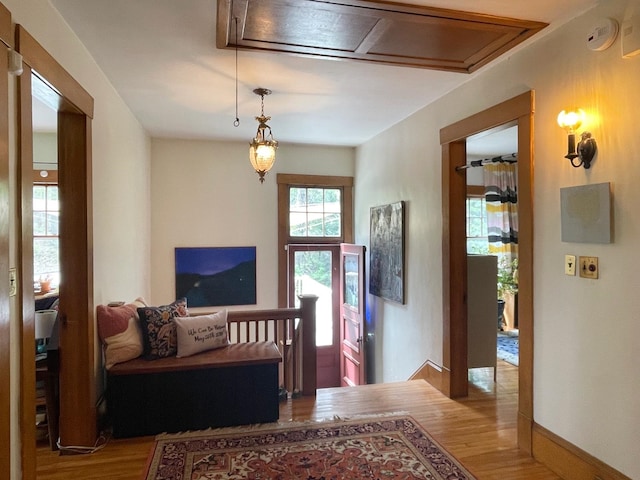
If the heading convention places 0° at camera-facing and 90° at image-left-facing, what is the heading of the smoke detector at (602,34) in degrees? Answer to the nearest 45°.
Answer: approximately 45°

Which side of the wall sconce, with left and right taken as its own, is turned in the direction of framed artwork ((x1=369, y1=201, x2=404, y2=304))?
right

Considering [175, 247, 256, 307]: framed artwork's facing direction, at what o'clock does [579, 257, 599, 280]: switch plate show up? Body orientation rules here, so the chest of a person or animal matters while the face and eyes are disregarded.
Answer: The switch plate is roughly at 11 o'clock from the framed artwork.

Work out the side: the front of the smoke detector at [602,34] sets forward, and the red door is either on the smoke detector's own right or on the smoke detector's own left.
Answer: on the smoke detector's own right

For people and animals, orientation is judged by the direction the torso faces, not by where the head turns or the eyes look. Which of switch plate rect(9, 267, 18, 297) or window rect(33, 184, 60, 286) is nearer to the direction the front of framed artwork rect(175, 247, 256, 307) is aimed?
the switch plate

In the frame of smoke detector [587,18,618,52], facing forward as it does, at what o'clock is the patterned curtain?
The patterned curtain is roughly at 4 o'clock from the smoke detector.

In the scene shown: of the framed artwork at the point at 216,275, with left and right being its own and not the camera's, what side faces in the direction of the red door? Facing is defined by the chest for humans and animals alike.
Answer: left

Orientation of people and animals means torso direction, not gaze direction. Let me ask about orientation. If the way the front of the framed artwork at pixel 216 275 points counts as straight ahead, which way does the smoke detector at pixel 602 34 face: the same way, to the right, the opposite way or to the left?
to the right

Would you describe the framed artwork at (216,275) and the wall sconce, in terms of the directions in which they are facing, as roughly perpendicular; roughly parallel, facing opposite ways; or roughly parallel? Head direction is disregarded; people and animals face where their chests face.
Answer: roughly perpendicular

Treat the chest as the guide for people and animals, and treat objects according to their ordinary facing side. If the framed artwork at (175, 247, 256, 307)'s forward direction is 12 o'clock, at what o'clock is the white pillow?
The white pillow is roughly at 12 o'clock from the framed artwork.

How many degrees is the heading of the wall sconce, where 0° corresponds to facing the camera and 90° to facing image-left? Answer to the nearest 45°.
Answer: approximately 45°

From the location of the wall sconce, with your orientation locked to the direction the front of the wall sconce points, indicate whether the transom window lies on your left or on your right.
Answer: on your right

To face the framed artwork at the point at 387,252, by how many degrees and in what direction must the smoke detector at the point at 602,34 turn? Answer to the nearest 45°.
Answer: approximately 90° to its right

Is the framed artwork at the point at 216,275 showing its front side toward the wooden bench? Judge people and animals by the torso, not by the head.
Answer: yes

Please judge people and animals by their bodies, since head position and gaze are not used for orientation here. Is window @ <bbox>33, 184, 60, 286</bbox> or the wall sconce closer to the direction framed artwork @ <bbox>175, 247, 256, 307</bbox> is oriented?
the wall sconce
